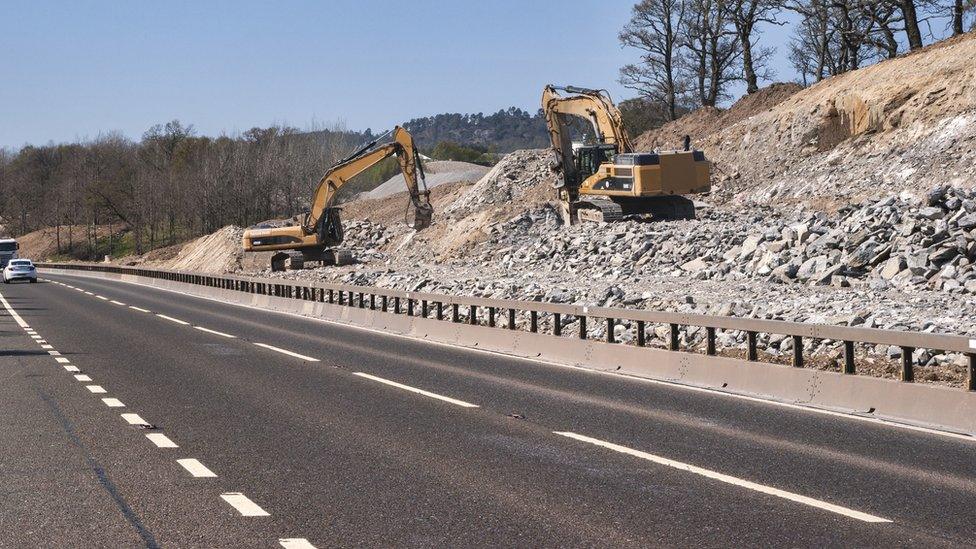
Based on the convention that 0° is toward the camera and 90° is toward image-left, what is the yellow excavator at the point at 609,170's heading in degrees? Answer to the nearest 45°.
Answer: approximately 135°
